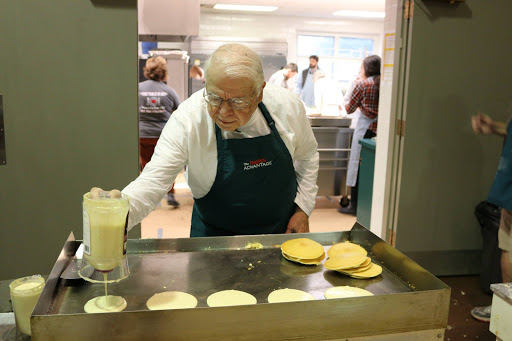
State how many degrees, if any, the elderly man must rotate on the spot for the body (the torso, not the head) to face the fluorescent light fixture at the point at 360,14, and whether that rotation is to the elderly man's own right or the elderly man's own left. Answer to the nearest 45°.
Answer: approximately 180°

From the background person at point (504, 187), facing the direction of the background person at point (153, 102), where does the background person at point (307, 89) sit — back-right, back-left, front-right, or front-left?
front-right

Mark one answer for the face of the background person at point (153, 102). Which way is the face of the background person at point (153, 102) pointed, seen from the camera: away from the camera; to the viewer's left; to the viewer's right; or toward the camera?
away from the camera

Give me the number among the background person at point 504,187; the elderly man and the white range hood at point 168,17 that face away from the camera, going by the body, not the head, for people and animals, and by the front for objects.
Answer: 0

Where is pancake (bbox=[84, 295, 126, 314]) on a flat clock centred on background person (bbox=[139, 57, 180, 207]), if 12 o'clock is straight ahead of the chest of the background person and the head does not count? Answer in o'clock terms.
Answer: The pancake is roughly at 6 o'clock from the background person.

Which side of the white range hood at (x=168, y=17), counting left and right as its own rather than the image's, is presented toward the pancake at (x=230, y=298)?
front

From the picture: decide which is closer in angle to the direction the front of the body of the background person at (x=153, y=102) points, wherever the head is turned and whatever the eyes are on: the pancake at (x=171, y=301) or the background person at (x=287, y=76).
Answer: the background person

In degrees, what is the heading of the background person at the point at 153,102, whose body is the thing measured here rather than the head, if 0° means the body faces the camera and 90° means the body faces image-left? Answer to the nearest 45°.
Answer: approximately 180°

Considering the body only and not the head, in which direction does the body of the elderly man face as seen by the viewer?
toward the camera

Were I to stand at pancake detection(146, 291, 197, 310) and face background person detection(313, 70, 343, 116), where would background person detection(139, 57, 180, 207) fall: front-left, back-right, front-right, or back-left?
front-left

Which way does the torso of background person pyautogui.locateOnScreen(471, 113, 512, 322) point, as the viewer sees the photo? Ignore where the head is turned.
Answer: to the viewer's left

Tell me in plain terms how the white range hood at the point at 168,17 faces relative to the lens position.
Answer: facing the viewer

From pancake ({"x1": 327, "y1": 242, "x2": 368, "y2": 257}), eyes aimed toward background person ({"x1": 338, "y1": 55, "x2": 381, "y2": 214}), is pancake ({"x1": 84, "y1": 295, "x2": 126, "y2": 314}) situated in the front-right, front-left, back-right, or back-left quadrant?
back-left
